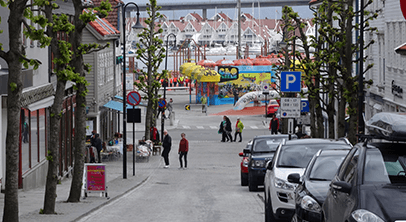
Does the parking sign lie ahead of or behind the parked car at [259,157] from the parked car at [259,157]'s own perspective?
behind

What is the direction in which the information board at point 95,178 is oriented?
toward the camera

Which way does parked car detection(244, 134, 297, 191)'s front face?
toward the camera

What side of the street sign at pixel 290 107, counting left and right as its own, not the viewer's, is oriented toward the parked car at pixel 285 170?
front

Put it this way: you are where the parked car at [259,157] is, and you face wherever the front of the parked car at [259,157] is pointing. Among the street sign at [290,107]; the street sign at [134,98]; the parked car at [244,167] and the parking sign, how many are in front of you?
0

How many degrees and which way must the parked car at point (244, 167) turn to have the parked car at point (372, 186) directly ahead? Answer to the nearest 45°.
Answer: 0° — it already faces it

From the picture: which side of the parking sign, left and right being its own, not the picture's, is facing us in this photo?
front

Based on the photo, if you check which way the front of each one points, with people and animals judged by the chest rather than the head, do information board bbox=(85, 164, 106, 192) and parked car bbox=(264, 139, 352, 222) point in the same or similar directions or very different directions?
same or similar directions

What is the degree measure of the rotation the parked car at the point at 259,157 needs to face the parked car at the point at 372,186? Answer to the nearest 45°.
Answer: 0° — it already faces it

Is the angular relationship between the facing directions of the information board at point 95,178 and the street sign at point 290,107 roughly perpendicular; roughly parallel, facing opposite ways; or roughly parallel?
roughly parallel

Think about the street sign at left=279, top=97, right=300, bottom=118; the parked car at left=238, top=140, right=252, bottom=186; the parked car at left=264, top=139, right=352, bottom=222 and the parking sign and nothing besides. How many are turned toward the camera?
4

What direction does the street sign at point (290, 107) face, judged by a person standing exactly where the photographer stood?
facing the viewer

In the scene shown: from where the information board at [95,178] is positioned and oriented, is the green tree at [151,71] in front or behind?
behind

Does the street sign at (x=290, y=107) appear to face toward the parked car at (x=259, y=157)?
yes

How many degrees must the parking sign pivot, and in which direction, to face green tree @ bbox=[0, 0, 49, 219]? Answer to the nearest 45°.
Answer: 0° — it already faces it

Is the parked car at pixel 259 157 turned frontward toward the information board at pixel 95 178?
no

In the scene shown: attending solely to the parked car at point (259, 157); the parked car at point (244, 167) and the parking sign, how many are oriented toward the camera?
3

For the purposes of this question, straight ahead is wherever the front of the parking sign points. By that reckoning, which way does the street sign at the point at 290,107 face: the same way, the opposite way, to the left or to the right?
the same way
